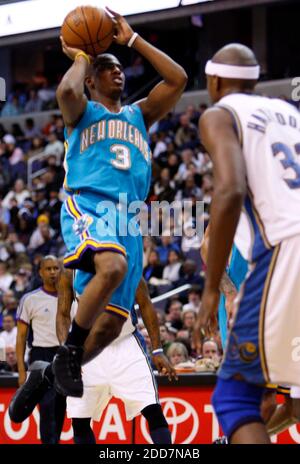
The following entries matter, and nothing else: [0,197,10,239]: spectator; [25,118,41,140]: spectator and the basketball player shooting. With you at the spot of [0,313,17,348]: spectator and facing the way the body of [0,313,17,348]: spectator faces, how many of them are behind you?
2

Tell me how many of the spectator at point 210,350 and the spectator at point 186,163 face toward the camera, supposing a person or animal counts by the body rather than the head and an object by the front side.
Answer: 2

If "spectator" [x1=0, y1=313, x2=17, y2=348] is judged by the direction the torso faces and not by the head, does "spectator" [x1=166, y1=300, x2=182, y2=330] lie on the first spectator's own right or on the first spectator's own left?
on the first spectator's own left

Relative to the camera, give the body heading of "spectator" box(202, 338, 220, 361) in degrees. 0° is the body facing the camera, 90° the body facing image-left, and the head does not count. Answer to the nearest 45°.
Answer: approximately 0°

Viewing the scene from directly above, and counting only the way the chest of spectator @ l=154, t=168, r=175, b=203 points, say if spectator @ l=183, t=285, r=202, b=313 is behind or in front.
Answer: in front

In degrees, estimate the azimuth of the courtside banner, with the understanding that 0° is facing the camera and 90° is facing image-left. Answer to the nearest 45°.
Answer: approximately 0°

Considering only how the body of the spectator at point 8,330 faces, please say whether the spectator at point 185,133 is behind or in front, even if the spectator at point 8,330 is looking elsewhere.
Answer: behind
